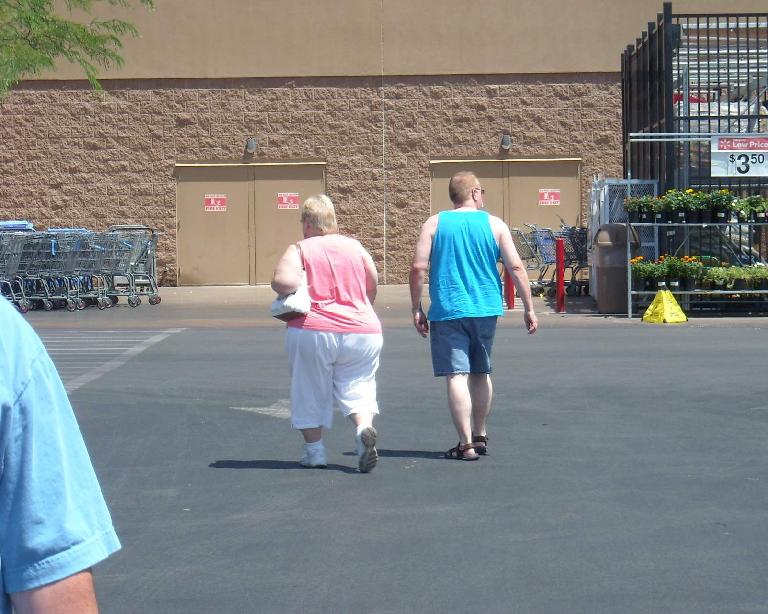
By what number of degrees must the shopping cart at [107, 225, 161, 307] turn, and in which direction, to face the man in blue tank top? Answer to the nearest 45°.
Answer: approximately 90° to its left

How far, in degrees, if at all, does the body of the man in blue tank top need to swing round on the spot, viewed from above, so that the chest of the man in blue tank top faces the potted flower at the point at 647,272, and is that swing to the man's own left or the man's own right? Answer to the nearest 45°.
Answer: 0° — they already face it

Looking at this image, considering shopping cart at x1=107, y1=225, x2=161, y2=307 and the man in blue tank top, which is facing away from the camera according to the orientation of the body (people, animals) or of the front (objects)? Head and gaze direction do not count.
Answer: the man in blue tank top

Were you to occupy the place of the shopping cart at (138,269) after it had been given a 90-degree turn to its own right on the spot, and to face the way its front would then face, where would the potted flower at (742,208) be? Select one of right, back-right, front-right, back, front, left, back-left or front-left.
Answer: back-right

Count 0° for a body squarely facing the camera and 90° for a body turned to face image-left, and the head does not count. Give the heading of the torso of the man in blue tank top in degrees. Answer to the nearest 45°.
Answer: approximately 180°

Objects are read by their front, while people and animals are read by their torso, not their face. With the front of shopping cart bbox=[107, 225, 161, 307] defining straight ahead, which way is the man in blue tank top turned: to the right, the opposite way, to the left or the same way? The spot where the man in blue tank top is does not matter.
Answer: to the right

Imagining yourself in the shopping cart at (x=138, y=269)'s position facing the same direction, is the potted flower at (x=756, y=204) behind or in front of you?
behind

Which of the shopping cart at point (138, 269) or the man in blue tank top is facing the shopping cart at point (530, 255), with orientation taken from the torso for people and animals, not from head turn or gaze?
the man in blue tank top

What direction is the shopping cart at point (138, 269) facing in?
to the viewer's left

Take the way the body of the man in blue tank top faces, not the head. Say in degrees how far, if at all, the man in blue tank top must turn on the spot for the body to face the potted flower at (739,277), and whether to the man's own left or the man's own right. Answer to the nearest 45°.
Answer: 0° — they already face it

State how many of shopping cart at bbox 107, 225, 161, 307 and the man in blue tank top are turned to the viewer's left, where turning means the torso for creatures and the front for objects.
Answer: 1

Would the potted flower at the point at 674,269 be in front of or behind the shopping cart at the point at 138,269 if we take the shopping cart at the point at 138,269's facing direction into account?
behind

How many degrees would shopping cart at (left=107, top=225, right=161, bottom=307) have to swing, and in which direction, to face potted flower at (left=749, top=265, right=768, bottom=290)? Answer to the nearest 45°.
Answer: approximately 135° to its left
